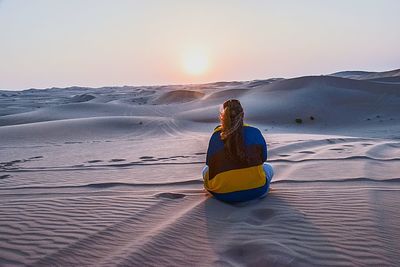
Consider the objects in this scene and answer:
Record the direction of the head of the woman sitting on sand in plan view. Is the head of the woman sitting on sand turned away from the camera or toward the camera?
away from the camera

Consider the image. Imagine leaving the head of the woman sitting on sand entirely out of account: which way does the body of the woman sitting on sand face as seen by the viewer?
away from the camera
